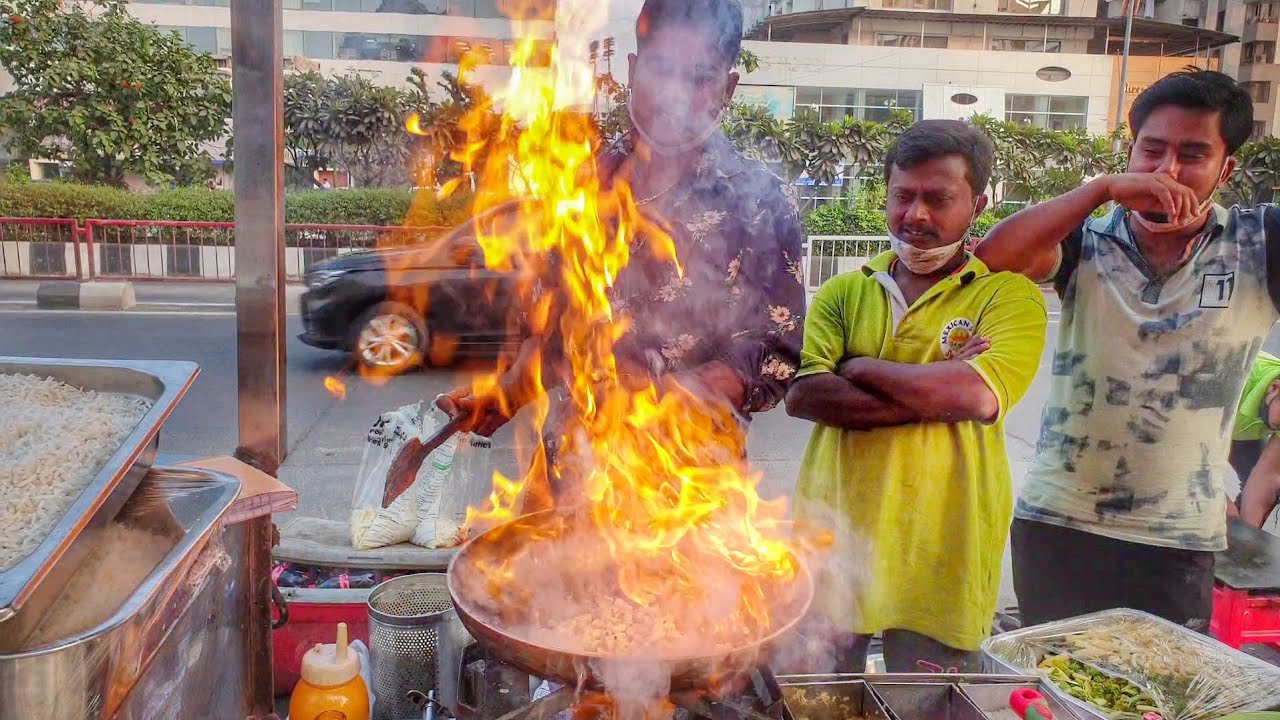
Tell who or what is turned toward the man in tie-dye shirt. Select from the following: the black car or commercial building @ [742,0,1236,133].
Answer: the commercial building

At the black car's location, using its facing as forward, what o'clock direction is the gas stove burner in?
The gas stove burner is roughly at 9 o'clock from the black car.

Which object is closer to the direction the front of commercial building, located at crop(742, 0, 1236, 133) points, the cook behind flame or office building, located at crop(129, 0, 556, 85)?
the cook behind flame

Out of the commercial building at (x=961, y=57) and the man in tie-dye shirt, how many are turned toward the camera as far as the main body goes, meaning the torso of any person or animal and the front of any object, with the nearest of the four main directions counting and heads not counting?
2

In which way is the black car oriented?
to the viewer's left

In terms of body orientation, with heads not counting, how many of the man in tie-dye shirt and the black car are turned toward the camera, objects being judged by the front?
1

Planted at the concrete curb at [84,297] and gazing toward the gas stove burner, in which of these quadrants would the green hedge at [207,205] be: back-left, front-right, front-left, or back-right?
back-left

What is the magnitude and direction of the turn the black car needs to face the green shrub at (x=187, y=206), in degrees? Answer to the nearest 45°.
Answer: approximately 45° to its right

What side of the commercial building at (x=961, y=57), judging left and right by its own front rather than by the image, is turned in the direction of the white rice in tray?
front

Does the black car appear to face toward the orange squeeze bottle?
no

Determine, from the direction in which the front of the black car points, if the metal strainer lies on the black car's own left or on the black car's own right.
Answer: on the black car's own left

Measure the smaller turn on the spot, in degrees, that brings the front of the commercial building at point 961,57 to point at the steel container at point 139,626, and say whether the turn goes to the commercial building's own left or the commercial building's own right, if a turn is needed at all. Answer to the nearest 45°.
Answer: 0° — it already faces it

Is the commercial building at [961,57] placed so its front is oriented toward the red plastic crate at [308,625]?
yes

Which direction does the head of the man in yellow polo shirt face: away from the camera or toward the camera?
toward the camera

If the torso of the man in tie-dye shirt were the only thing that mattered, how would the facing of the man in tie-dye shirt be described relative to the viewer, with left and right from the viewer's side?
facing the viewer

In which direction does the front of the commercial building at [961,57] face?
toward the camera

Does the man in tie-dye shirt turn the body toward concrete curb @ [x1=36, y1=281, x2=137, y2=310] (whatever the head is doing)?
no

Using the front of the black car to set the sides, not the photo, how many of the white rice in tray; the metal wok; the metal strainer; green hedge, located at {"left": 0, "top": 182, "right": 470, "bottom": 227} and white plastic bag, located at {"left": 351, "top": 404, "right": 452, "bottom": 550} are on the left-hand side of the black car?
4

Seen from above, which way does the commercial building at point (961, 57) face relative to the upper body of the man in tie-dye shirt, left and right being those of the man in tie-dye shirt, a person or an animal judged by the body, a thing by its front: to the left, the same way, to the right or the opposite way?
the same way

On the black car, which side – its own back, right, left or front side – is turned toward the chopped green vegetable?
left

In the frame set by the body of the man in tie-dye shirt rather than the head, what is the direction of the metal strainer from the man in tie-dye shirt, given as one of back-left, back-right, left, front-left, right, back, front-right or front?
front-right

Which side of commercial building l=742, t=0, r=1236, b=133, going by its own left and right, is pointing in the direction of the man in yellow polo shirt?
front

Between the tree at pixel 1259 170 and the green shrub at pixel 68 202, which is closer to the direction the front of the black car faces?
the green shrub
